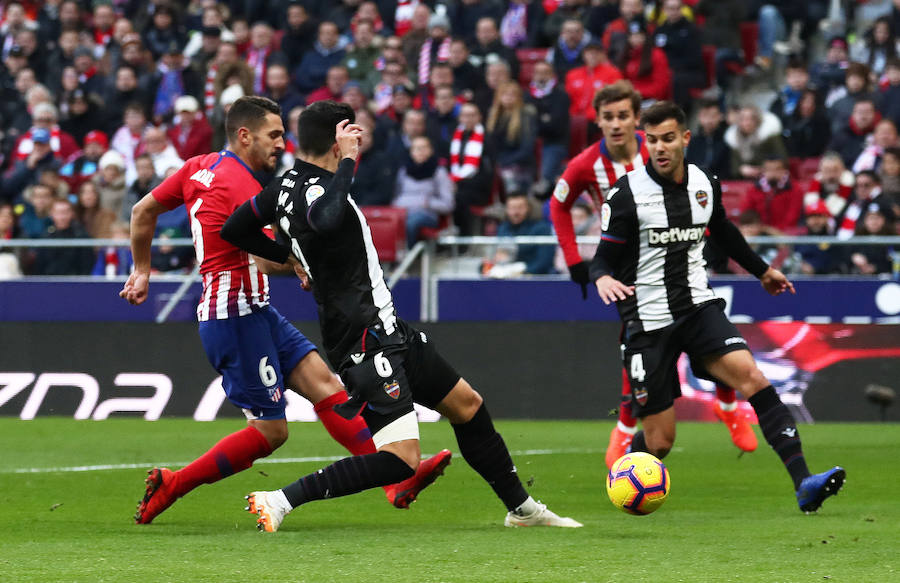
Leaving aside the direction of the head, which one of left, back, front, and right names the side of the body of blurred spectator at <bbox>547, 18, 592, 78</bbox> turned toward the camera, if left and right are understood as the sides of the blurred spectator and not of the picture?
front

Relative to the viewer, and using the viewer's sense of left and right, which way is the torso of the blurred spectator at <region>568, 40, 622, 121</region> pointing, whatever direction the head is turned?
facing the viewer

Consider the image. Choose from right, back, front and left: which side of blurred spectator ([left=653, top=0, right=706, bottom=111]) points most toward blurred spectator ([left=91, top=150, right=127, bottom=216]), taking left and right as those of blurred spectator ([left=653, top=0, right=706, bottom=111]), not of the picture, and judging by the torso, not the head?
right

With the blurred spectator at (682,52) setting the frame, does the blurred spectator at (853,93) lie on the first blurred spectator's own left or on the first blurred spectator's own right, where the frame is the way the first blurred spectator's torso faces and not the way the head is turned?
on the first blurred spectator's own left

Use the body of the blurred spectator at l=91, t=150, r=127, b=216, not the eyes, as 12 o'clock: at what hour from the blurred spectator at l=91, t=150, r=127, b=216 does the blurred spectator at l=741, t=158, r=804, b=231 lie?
the blurred spectator at l=741, t=158, r=804, b=231 is roughly at 10 o'clock from the blurred spectator at l=91, t=150, r=127, b=216.

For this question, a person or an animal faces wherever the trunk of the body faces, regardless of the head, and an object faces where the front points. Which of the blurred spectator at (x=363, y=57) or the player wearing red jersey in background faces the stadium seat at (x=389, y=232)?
the blurred spectator

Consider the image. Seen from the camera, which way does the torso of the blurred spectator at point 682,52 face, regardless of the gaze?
toward the camera

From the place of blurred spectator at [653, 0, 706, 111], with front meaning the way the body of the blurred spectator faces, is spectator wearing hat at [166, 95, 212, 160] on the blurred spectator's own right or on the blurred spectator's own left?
on the blurred spectator's own right

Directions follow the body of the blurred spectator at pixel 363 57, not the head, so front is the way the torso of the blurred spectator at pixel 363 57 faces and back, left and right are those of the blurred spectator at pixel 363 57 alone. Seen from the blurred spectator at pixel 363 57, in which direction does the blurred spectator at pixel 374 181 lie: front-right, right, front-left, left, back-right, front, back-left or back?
front

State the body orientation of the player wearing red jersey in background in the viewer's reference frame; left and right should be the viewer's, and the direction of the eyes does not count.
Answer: facing the viewer
